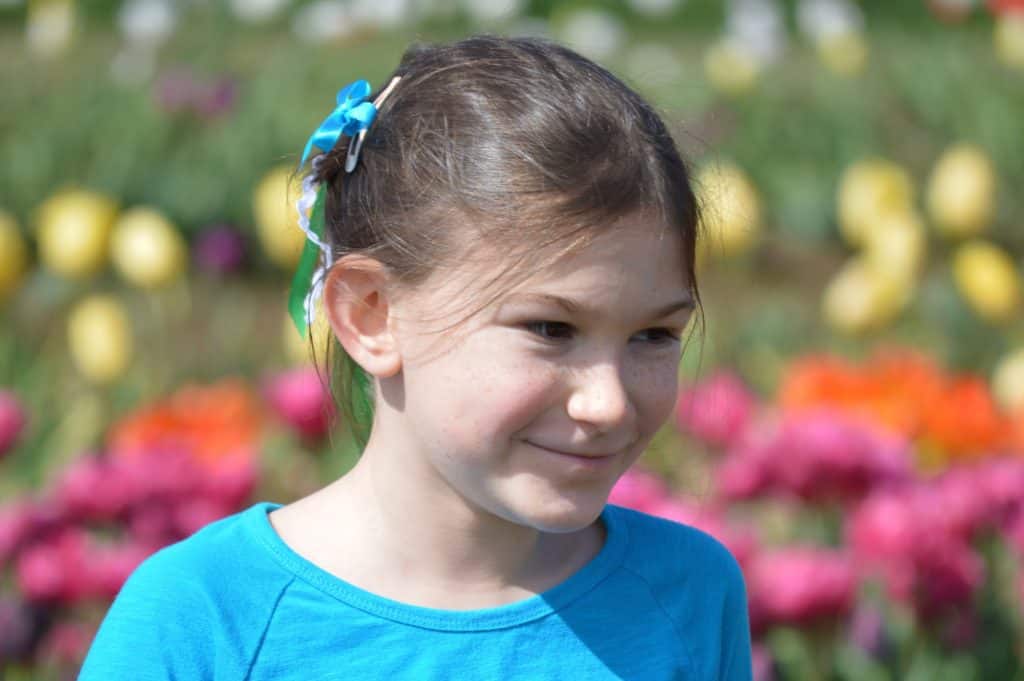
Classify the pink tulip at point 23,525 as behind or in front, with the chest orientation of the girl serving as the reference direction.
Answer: behind

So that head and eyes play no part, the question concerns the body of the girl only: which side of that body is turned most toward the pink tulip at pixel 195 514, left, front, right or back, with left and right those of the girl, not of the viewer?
back

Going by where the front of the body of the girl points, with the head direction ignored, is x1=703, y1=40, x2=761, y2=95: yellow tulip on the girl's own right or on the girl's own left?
on the girl's own left

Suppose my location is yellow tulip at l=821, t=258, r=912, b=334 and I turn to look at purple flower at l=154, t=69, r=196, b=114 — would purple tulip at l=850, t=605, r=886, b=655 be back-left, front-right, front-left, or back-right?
back-left

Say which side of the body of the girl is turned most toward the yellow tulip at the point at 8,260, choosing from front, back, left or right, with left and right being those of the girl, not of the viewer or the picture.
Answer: back

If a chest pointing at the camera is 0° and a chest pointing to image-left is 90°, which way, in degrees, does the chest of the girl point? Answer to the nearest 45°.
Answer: approximately 315°

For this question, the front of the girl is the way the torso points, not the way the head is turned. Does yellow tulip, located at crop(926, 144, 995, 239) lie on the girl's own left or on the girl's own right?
on the girl's own left

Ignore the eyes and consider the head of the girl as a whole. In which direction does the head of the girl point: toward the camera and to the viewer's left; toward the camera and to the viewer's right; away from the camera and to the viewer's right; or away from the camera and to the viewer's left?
toward the camera and to the viewer's right

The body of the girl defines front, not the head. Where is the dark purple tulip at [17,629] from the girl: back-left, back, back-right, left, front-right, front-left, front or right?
back

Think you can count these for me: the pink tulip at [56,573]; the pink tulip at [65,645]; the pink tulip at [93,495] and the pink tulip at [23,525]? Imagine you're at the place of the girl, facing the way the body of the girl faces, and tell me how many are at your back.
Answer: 4

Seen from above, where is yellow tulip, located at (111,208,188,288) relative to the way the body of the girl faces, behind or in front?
behind

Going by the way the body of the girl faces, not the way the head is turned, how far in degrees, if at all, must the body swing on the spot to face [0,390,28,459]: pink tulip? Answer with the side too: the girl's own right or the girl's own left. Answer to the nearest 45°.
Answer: approximately 180°
